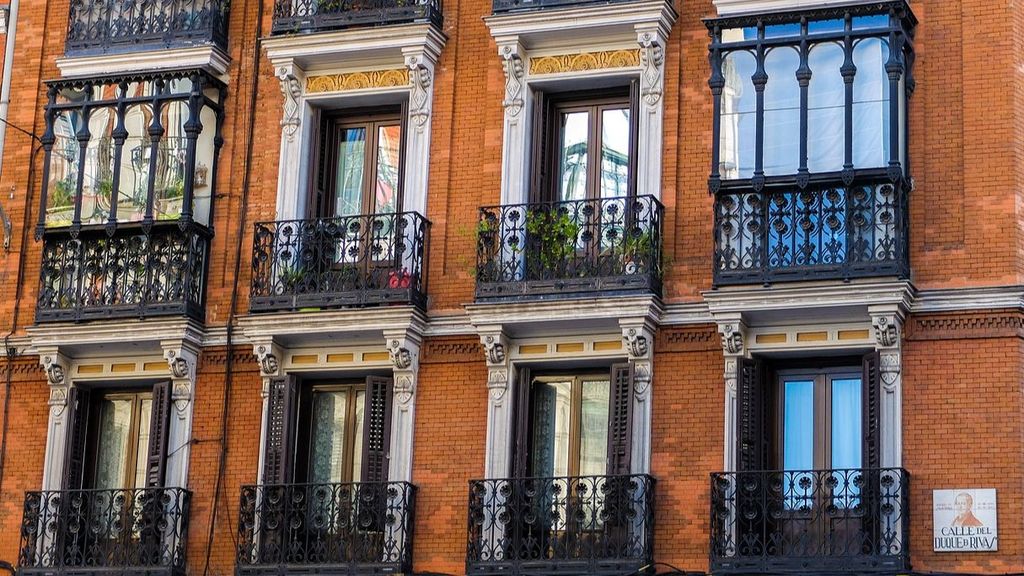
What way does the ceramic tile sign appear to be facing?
toward the camera

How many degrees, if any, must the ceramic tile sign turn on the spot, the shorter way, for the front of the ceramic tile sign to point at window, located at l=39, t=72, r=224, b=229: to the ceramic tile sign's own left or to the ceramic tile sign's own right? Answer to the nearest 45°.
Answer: approximately 90° to the ceramic tile sign's own right

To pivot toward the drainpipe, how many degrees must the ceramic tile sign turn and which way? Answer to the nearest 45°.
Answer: approximately 90° to its right
